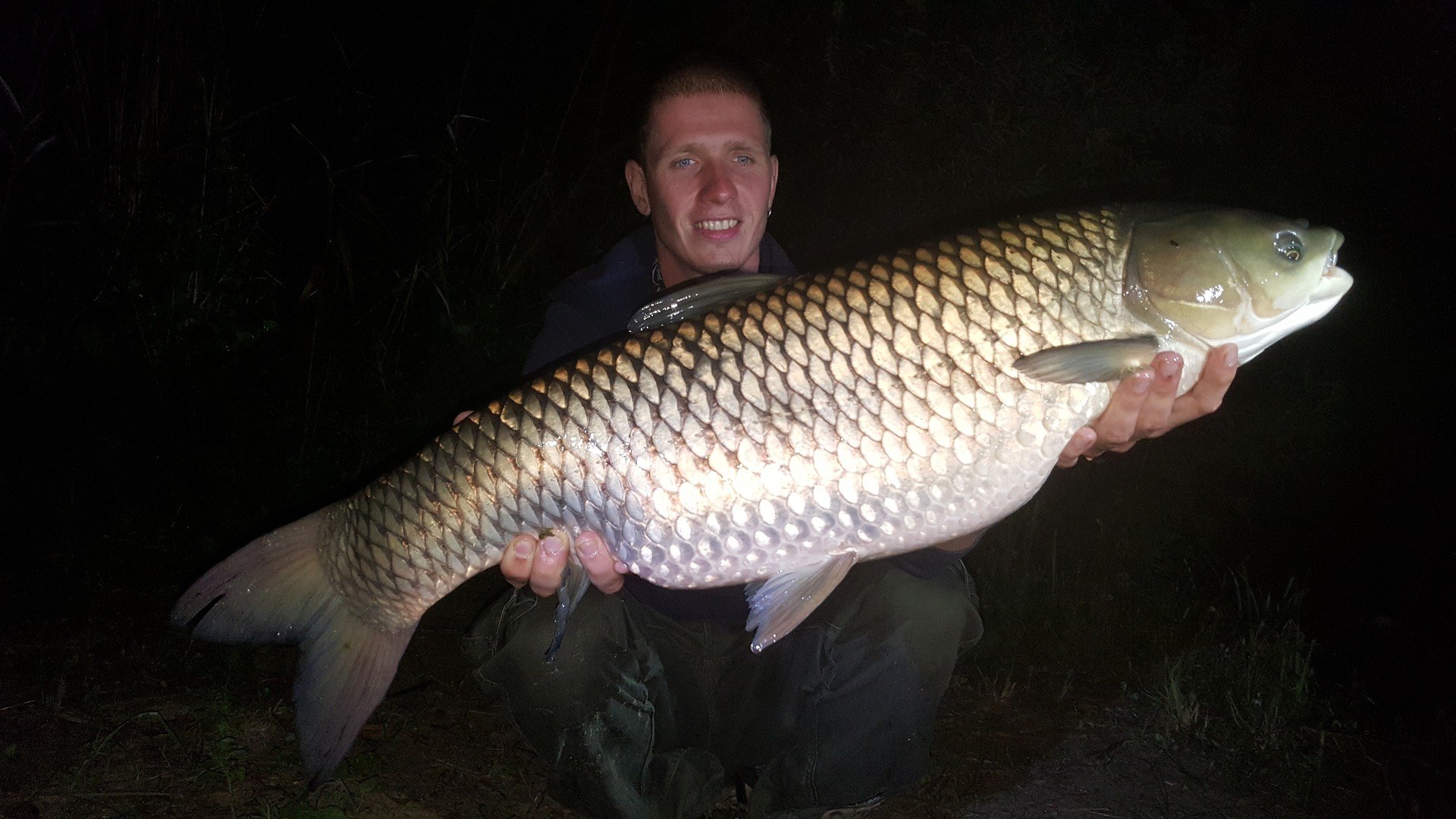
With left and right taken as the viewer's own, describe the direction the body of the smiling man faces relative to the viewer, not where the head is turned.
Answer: facing the viewer
